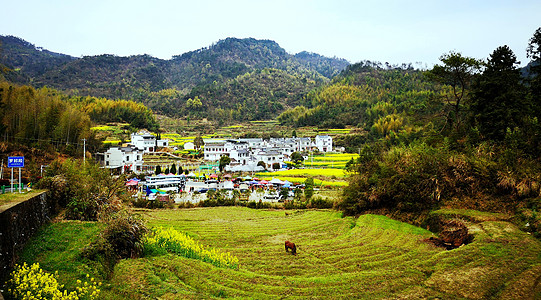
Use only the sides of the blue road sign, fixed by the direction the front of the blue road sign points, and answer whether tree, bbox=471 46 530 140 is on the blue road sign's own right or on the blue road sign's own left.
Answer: on the blue road sign's own left

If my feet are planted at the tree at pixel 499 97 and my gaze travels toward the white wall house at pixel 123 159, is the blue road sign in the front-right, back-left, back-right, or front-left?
front-left

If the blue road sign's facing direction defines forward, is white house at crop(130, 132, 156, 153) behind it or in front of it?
behind

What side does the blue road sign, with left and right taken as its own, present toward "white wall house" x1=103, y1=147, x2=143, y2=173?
back

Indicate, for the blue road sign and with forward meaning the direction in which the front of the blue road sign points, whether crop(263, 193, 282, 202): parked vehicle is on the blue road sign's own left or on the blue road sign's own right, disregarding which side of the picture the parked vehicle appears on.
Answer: on the blue road sign's own left

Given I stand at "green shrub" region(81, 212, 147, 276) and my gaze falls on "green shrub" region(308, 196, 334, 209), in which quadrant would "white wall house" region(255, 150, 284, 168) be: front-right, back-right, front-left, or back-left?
front-left

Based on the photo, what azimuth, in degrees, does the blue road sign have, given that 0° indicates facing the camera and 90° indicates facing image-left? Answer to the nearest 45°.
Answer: approximately 0°

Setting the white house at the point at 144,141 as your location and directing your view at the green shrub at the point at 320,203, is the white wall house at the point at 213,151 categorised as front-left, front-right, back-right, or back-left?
front-left

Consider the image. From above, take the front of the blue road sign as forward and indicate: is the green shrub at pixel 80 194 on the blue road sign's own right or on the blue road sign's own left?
on the blue road sign's own left
